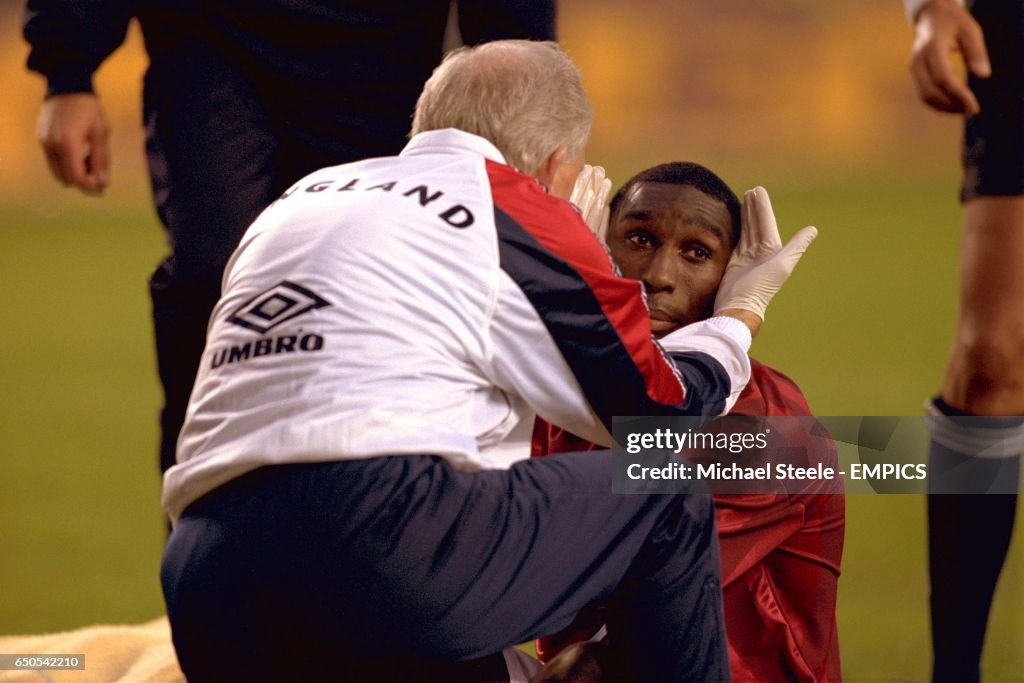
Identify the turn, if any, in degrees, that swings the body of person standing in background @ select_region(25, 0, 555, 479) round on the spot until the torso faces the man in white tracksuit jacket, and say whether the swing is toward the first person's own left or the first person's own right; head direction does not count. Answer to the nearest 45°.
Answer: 0° — they already face them

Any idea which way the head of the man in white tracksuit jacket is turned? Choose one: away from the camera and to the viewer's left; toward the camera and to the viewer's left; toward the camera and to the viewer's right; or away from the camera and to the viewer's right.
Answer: away from the camera and to the viewer's right

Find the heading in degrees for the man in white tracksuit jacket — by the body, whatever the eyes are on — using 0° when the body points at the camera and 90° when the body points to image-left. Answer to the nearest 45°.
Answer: approximately 225°

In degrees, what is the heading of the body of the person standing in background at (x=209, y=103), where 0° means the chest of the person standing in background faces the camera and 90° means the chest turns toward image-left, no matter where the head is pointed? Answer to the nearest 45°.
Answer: approximately 0°

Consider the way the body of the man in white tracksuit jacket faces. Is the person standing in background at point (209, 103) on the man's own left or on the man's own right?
on the man's own left

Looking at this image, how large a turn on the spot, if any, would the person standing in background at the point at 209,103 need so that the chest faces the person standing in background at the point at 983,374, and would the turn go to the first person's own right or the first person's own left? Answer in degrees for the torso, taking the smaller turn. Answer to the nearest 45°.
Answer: approximately 90° to the first person's own left

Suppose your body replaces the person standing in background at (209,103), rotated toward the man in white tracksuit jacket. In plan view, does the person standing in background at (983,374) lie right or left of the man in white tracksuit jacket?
left

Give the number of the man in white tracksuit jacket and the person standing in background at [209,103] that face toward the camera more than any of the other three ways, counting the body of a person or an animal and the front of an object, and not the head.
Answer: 1

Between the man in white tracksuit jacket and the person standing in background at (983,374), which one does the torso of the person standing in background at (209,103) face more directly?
the man in white tracksuit jacket
